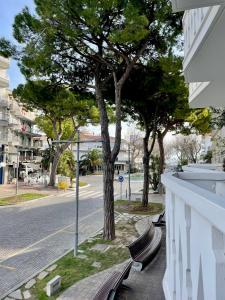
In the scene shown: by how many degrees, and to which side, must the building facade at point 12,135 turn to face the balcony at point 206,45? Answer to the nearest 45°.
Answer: approximately 90° to its right

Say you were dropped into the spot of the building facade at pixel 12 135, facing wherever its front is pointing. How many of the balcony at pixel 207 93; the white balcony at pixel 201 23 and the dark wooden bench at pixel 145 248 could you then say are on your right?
3

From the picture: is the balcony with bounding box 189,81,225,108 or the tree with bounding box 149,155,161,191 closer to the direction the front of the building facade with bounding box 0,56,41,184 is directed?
the tree

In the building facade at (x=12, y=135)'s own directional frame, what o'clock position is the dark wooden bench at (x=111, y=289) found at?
The dark wooden bench is roughly at 3 o'clock from the building facade.

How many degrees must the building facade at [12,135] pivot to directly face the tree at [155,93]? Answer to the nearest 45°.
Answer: approximately 90° to its right

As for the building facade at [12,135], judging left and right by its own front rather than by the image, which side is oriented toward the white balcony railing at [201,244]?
right

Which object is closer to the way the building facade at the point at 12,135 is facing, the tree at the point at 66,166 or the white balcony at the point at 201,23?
the tree

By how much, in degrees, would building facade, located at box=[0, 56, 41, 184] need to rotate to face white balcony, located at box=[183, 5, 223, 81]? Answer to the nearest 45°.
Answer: approximately 90° to its right

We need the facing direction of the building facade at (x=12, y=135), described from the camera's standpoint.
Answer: facing to the right of the viewer

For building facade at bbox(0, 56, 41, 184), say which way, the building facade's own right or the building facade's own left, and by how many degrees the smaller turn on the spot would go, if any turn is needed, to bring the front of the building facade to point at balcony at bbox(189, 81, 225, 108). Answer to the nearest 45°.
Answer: approximately 90° to the building facade's own right
